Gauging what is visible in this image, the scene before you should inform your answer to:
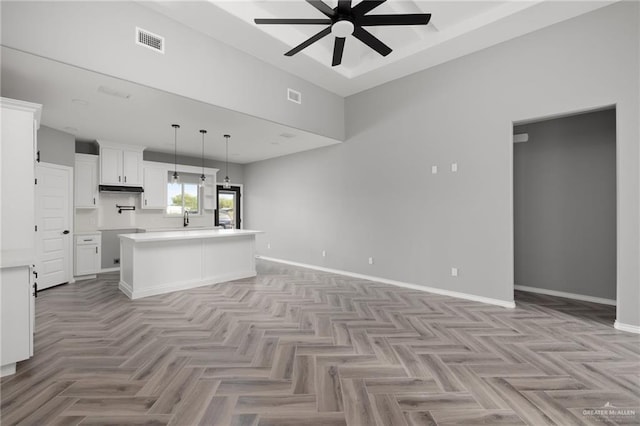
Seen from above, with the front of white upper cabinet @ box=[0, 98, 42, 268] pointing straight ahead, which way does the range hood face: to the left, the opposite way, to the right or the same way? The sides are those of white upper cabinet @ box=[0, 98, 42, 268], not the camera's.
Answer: to the right

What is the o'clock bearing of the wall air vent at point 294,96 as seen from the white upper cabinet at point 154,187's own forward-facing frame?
The wall air vent is roughly at 11 o'clock from the white upper cabinet.

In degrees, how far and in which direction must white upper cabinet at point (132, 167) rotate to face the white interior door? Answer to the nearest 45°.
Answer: approximately 45° to its right

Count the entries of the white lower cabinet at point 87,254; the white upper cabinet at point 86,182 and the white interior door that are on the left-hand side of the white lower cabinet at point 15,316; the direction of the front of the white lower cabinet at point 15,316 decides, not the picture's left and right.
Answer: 3

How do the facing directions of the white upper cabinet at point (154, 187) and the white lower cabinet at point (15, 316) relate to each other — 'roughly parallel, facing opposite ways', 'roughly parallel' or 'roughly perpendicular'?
roughly perpendicular

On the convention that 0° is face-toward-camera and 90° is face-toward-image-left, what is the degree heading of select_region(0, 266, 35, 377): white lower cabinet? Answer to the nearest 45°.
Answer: approximately 270°

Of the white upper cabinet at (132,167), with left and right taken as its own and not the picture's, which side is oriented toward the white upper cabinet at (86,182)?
right

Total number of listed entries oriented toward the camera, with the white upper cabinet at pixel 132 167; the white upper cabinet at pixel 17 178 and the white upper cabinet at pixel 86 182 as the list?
2

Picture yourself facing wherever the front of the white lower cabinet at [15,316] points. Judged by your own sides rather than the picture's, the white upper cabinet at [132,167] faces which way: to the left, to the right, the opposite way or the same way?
to the right

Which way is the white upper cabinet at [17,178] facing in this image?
to the viewer's right
